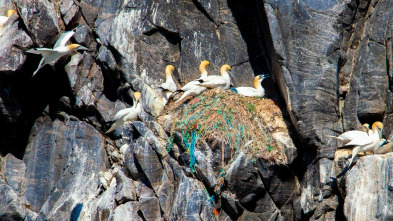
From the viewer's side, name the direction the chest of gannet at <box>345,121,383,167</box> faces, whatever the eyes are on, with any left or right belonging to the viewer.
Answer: facing to the right of the viewer

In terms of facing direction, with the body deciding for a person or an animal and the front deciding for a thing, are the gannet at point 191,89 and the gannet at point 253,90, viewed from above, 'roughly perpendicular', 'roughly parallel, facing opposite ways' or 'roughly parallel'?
roughly parallel

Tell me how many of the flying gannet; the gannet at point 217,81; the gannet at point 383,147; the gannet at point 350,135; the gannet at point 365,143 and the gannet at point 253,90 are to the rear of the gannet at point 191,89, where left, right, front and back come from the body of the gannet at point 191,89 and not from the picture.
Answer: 1

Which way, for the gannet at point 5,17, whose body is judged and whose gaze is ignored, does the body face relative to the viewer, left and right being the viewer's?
facing to the right of the viewer

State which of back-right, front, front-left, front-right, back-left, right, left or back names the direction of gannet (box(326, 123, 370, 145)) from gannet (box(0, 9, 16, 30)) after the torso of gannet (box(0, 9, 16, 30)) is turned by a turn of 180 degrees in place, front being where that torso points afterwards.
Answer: back-left

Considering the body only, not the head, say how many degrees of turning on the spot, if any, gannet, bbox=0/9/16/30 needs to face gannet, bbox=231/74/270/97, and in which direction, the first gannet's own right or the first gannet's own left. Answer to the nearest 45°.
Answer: approximately 45° to the first gannet's own right

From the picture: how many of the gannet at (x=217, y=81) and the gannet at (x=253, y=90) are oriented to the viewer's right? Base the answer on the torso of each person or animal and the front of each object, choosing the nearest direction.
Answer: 2

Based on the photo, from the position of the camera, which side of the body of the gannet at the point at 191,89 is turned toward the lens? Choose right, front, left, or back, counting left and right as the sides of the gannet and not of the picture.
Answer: right

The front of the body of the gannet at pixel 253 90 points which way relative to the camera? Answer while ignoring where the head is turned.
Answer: to the viewer's right

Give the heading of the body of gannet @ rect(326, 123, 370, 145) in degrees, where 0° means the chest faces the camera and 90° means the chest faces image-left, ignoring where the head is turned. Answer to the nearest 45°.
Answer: approximately 270°

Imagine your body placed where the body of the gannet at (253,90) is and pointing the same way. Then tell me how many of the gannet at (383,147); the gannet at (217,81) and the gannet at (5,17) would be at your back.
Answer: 2

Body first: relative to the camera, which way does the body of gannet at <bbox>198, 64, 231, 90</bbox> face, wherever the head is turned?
to the viewer's right

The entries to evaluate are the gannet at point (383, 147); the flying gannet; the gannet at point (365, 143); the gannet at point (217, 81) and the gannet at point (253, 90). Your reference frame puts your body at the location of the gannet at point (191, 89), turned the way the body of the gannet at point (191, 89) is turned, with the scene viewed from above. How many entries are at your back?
1
